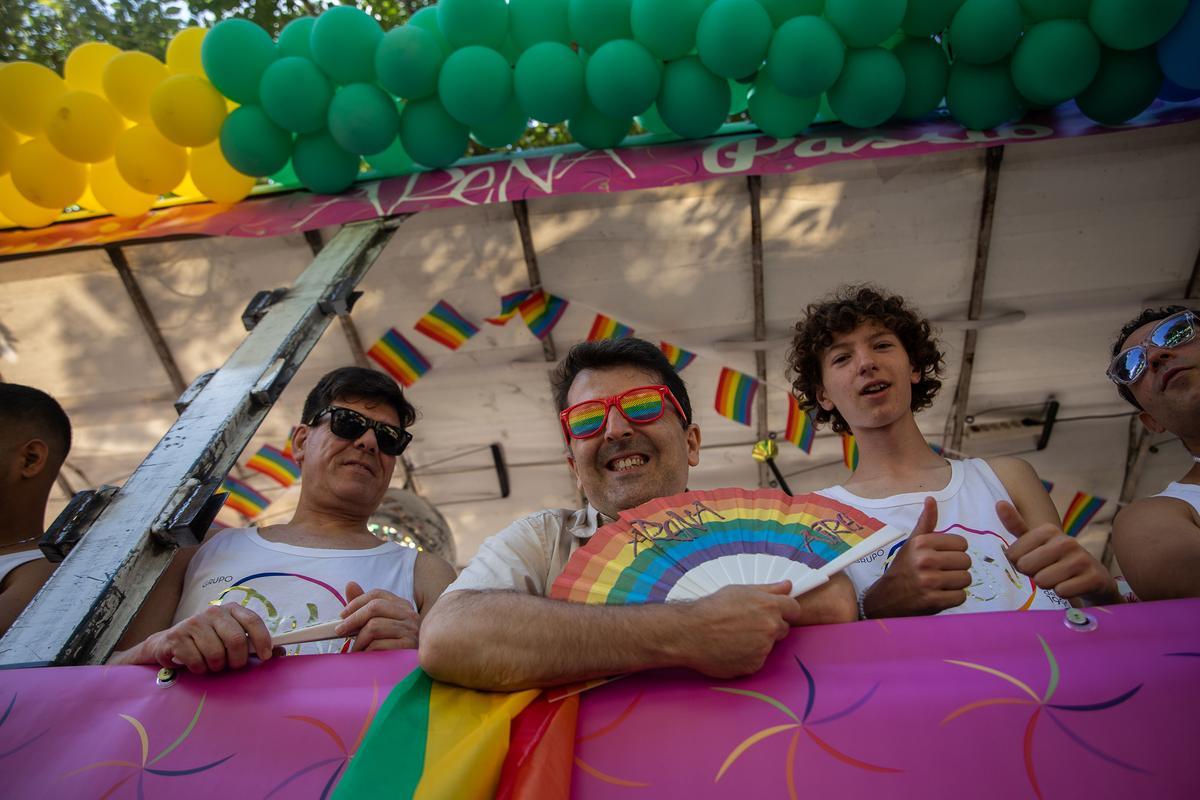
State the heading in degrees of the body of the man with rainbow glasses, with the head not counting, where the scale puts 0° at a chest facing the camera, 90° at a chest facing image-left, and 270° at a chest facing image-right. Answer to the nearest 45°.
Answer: approximately 0°

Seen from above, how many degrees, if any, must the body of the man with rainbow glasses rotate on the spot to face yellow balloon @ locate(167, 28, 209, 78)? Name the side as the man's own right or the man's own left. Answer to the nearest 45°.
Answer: approximately 135° to the man's own right

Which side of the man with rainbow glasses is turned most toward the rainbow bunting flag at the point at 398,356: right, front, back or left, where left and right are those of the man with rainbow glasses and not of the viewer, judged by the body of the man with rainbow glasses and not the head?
back

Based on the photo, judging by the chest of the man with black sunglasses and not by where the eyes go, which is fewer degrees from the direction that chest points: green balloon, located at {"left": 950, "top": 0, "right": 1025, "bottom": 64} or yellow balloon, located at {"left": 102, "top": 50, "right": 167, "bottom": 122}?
the green balloon

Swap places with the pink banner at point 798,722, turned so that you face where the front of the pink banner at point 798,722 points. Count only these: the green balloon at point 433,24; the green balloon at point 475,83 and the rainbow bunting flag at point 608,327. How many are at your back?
3

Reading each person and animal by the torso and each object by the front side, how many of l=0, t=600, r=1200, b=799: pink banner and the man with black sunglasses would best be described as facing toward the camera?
2

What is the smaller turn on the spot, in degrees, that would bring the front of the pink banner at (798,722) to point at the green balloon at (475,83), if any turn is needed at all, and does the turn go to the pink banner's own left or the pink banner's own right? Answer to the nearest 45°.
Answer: approximately 180°

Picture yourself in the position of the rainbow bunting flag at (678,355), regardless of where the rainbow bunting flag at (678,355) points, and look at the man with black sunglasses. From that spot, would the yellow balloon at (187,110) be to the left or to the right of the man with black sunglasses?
right

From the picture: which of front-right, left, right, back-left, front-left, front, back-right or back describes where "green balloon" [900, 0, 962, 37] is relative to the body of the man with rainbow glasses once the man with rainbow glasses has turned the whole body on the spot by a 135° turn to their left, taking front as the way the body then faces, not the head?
front
